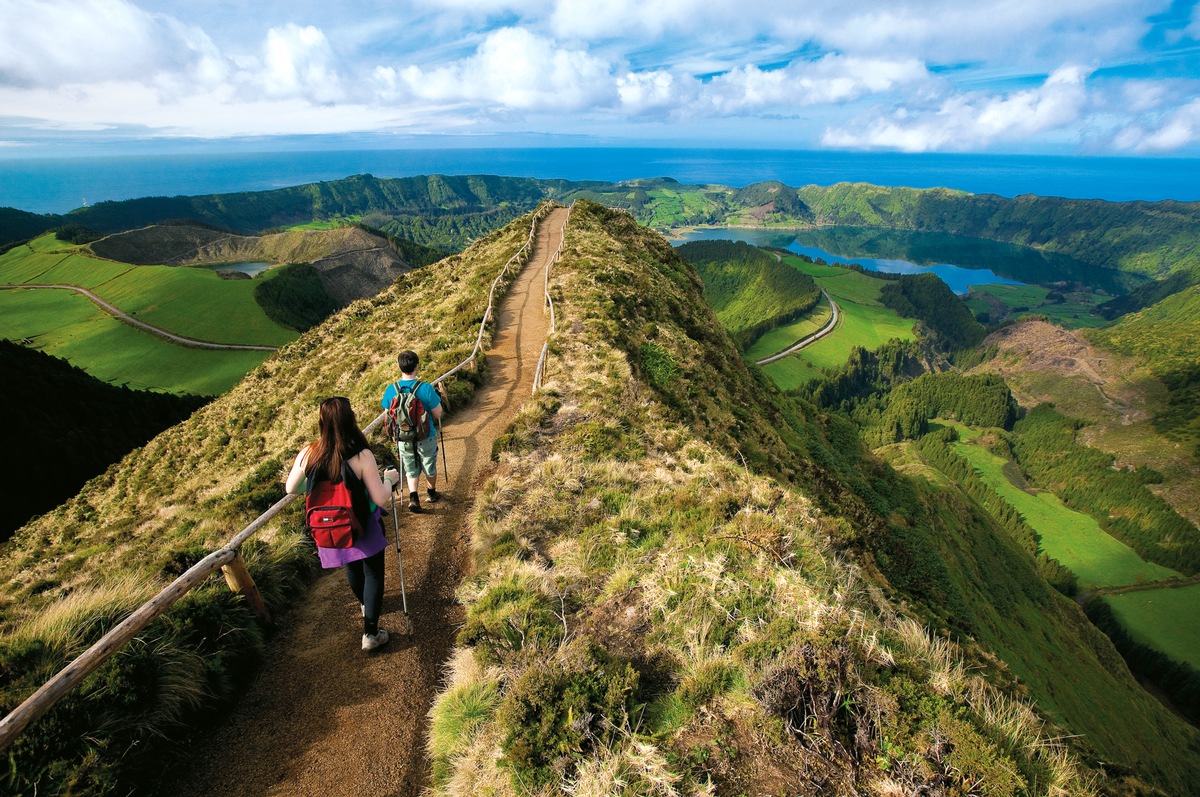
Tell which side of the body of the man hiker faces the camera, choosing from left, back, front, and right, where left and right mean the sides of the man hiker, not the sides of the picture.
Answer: back

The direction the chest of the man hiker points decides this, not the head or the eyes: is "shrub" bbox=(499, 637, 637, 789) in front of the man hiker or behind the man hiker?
behind

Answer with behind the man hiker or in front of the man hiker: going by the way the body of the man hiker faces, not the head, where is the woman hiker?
behind
